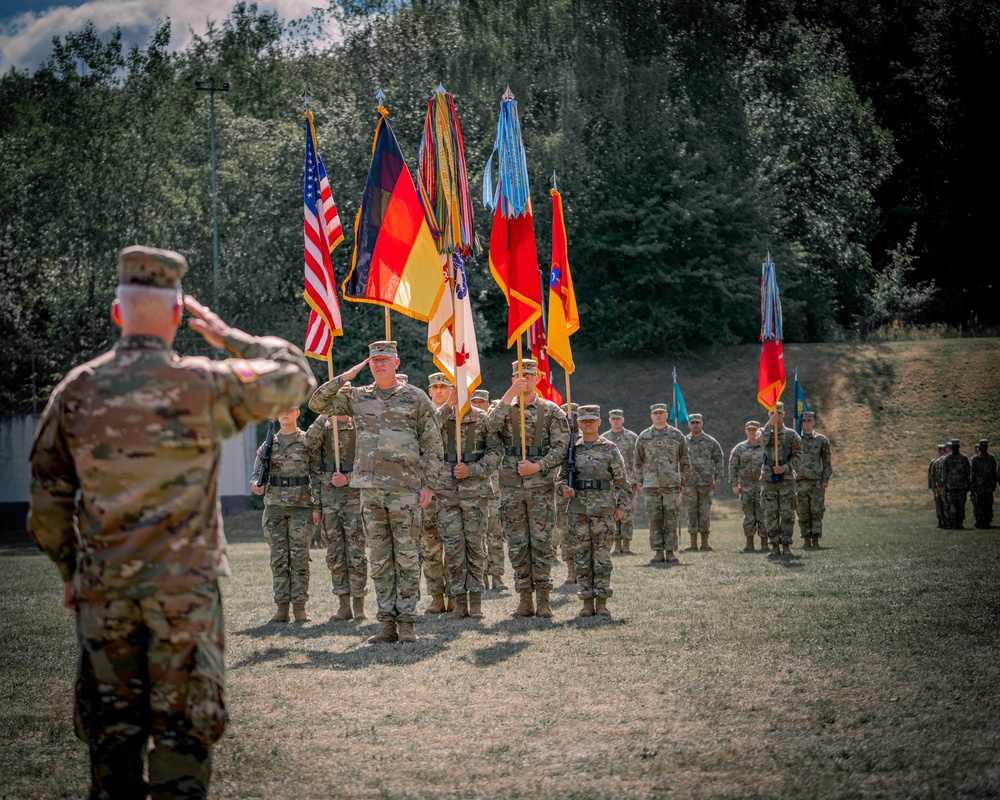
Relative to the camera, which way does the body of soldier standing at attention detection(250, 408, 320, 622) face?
toward the camera

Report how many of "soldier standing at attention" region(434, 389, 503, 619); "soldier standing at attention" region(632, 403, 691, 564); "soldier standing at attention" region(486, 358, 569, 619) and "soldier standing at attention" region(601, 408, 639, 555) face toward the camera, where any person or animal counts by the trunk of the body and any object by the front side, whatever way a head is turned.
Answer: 4

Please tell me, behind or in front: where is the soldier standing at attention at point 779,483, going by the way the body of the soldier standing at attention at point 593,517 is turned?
behind

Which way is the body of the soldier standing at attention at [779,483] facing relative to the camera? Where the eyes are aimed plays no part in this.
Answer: toward the camera

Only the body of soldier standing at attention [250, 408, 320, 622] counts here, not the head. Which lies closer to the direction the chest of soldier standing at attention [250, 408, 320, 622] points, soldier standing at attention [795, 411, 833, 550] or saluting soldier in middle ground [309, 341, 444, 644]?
the saluting soldier in middle ground

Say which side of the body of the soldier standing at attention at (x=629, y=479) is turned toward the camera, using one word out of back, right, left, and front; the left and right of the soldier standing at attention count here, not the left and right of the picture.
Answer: front

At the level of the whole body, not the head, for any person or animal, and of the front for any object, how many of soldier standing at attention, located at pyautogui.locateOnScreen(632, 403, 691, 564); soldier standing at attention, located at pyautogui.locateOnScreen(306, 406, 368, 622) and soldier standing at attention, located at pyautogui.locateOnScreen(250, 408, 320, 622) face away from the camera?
0

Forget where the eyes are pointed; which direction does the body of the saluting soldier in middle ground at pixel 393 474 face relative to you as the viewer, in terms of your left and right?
facing the viewer

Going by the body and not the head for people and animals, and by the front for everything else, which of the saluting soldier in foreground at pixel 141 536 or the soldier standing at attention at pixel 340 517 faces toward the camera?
the soldier standing at attention

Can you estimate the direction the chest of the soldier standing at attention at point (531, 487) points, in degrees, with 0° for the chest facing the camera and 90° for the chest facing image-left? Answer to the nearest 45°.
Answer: approximately 0°

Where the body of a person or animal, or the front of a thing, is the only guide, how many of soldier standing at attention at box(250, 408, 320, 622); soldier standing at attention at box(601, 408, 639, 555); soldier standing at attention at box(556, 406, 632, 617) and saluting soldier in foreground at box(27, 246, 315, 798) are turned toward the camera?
3

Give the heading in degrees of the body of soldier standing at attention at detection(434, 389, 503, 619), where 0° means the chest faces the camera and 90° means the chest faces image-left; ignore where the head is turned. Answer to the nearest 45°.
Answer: approximately 0°

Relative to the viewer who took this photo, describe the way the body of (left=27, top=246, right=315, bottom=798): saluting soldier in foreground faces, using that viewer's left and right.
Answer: facing away from the viewer

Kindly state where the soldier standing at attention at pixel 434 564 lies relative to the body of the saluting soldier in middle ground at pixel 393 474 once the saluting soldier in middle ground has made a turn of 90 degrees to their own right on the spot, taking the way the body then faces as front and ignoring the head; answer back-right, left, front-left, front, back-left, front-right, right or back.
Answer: right
